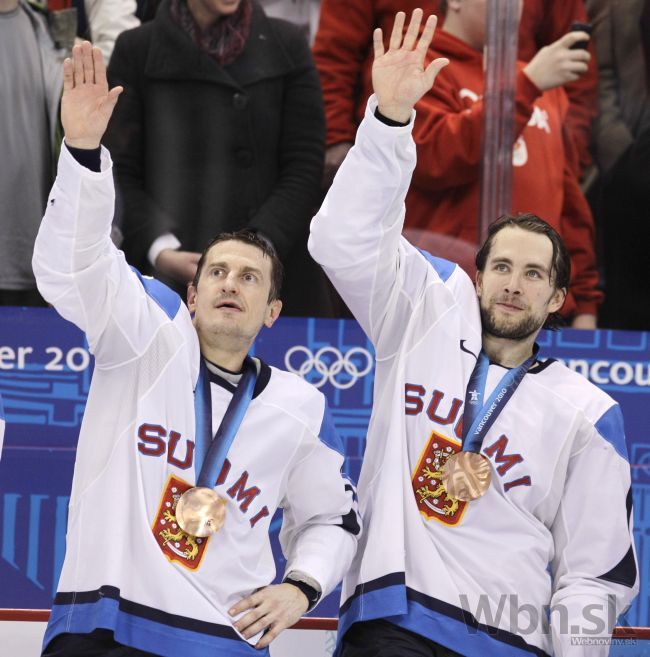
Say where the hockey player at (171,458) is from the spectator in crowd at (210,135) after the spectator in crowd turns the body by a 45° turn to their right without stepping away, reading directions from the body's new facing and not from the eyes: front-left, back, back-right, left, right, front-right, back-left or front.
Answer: front-left

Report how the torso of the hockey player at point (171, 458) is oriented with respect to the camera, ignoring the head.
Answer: toward the camera

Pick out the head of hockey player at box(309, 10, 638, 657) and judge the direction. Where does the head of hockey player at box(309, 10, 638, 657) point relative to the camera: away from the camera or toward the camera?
toward the camera

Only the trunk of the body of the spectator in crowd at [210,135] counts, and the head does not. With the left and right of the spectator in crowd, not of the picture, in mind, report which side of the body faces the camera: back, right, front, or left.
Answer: front

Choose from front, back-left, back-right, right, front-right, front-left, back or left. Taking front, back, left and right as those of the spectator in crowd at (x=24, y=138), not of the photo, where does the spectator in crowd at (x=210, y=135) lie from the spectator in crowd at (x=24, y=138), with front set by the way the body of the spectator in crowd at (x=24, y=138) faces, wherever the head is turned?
left

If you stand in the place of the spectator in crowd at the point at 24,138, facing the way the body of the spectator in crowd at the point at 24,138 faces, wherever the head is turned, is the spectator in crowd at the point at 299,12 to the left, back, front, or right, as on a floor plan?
left

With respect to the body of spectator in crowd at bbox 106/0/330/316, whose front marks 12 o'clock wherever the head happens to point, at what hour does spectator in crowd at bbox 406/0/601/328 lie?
spectator in crowd at bbox 406/0/601/328 is roughly at 9 o'clock from spectator in crowd at bbox 106/0/330/316.

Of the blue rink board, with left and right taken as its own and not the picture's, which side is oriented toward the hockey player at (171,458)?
front

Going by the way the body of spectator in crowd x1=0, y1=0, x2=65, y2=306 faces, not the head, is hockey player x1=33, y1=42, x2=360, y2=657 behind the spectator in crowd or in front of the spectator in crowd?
in front

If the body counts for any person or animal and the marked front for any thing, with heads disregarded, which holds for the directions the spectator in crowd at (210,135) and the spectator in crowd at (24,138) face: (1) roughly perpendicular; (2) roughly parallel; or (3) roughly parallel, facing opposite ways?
roughly parallel

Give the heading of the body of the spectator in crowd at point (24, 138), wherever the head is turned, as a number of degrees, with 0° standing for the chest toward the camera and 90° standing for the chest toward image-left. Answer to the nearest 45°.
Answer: approximately 0°

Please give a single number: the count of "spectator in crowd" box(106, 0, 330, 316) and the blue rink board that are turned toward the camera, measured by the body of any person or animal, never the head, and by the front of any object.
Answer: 2

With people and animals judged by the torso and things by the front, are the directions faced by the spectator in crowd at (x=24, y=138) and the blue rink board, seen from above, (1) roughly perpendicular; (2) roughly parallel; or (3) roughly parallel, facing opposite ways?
roughly parallel

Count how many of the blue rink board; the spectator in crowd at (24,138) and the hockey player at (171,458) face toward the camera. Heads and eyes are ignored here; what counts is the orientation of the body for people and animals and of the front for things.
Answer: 3

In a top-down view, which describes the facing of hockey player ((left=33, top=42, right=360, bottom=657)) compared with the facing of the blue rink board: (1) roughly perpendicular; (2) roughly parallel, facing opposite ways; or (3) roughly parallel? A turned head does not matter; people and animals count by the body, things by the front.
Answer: roughly parallel

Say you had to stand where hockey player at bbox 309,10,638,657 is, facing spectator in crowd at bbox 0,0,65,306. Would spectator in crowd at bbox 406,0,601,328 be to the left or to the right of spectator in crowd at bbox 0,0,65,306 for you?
right

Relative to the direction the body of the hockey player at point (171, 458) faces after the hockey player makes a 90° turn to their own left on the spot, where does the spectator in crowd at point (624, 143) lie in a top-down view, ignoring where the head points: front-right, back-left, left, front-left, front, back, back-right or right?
front-left

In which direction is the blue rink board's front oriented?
toward the camera
